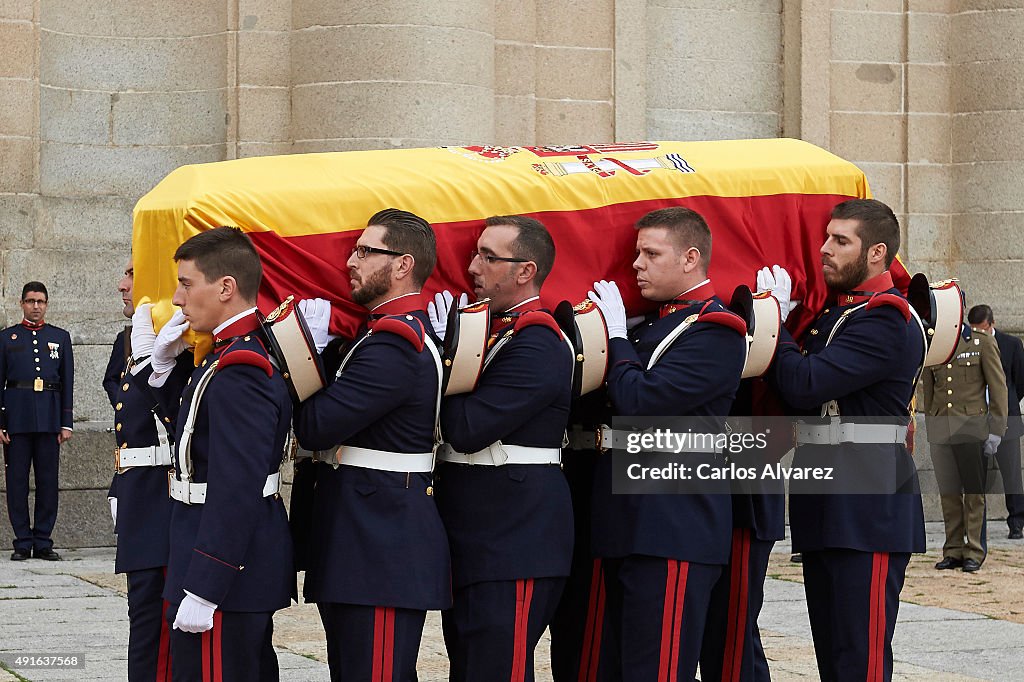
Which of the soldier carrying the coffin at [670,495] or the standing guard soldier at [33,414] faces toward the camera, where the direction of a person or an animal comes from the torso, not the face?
the standing guard soldier at [33,414]

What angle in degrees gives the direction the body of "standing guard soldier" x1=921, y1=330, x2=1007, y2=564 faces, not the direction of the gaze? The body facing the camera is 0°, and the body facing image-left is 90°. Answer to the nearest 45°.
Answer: approximately 45°

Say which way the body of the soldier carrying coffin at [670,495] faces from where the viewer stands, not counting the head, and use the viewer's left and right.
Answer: facing to the left of the viewer

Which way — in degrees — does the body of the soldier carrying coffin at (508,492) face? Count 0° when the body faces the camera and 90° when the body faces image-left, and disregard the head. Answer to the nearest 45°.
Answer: approximately 90°

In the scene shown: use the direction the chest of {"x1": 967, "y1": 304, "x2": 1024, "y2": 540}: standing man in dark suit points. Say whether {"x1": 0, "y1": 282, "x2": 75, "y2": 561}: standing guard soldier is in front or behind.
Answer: in front

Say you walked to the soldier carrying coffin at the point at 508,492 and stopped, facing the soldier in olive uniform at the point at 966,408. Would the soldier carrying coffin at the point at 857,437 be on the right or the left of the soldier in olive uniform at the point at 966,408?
right

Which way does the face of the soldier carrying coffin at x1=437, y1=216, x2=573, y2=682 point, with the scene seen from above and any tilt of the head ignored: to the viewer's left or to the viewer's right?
to the viewer's left

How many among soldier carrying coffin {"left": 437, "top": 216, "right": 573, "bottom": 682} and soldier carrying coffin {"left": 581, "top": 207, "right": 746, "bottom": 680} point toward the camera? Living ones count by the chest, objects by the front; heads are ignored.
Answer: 0

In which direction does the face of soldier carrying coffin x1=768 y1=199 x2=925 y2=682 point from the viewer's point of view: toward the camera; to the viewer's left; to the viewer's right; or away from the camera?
to the viewer's left

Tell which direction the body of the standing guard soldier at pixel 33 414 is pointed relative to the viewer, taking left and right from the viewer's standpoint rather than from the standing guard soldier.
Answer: facing the viewer

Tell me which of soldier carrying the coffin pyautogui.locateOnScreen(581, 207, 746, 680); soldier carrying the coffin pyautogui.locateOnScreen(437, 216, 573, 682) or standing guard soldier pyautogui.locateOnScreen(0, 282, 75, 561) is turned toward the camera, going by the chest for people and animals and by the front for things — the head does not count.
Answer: standing guard soldier pyautogui.locateOnScreen(0, 282, 75, 561)

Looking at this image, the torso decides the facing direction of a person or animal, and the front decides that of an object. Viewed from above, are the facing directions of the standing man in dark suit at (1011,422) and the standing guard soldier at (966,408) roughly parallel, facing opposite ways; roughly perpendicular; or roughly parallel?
roughly parallel
